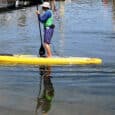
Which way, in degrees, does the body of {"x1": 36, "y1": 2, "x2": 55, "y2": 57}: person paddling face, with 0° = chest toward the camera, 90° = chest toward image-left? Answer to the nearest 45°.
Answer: approximately 90°
